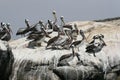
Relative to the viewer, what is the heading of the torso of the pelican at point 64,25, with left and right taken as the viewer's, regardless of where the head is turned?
facing to the left of the viewer

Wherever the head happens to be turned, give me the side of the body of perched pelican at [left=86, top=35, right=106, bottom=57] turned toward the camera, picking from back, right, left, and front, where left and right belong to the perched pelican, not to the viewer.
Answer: right

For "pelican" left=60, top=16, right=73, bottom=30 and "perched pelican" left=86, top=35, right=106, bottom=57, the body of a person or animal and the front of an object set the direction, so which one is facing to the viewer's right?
the perched pelican
